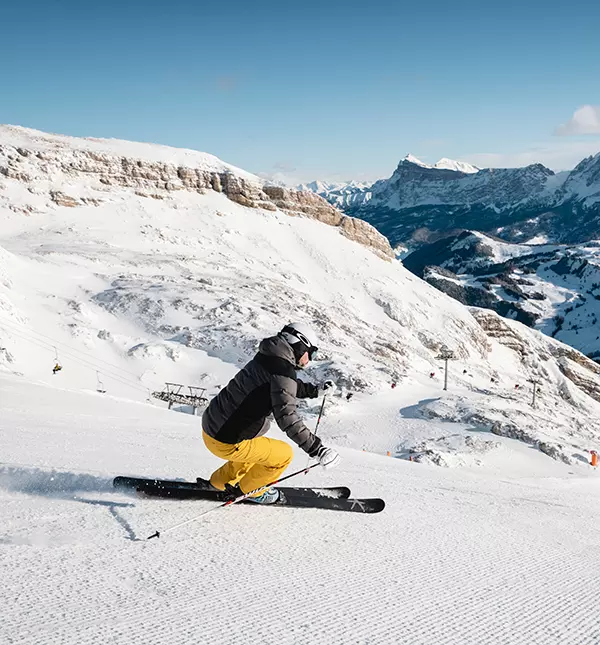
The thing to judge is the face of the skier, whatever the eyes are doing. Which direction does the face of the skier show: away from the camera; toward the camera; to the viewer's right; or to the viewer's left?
to the viewer's right

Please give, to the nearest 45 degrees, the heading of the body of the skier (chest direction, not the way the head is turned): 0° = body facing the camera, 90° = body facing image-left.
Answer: approximately 270°

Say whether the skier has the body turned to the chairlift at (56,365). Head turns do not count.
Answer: no
